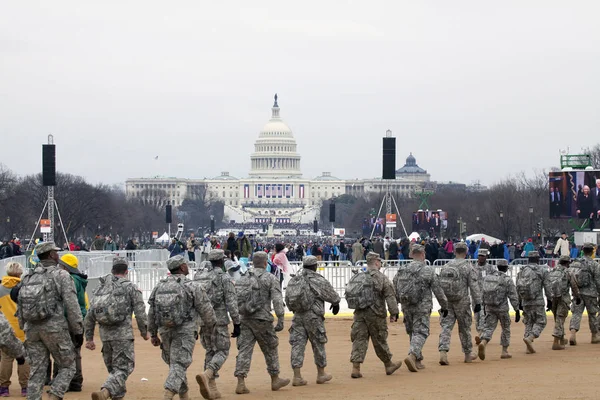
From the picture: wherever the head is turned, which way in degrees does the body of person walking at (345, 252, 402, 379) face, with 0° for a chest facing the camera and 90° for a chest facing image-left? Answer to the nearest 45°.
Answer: approximately 225°

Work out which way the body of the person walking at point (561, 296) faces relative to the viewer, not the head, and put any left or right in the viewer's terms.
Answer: facing away from the viewer and to the right of the viewer

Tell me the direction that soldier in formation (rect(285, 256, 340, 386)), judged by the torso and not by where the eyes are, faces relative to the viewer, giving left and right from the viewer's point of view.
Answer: facing away from the viewer and to the right of the viewer

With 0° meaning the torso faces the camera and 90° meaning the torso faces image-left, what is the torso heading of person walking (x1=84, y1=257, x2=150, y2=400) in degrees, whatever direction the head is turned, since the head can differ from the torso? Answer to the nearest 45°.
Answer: approximately 225°

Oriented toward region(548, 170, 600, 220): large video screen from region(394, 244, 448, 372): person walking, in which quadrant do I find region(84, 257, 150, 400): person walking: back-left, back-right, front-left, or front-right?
back-left

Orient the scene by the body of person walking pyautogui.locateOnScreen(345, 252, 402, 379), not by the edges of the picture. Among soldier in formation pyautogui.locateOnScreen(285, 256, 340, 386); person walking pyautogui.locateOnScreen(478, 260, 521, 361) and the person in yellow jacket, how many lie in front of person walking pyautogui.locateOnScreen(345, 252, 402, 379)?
1

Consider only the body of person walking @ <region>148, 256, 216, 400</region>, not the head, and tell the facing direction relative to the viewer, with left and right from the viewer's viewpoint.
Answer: facing away from the viewer and to the right of the viewer
